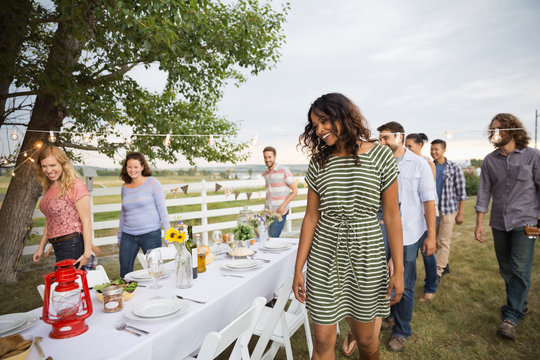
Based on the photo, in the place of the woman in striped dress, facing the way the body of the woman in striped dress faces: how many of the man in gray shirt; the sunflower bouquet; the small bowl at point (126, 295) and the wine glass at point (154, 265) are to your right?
3

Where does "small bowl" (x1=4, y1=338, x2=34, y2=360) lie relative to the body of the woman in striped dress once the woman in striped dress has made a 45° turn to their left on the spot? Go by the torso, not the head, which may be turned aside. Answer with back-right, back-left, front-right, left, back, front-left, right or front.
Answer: right

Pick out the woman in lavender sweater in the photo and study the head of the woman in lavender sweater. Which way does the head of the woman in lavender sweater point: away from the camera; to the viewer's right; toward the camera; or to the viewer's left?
toward the camera

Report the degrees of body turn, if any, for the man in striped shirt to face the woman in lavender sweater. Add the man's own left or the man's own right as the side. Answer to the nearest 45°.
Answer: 0° — they already face them

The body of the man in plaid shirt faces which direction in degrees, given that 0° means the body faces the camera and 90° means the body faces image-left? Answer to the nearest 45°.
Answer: approximately 45°

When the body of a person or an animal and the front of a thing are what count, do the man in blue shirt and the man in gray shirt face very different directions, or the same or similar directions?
same or similar directions

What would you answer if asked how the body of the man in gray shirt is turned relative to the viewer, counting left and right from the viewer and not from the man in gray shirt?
facing the viewer and to the left of the viewer

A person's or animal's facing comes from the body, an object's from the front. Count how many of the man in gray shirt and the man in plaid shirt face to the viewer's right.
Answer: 0

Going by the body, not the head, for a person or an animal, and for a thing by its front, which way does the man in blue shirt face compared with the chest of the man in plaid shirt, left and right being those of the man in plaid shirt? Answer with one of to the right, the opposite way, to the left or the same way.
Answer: the same way

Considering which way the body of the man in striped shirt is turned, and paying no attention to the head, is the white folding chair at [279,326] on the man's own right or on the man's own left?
on the man's own left

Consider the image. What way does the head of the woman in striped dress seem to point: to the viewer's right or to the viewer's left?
to the viewer's left

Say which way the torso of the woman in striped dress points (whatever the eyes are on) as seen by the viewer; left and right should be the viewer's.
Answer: facing the viewer

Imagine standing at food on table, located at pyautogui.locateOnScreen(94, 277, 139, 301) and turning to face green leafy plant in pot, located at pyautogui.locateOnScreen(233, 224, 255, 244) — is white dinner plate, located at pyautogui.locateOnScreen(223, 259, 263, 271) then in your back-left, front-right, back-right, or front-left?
front-right

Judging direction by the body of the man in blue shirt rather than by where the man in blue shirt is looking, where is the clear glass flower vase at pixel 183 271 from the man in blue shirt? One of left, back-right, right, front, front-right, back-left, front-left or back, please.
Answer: front
